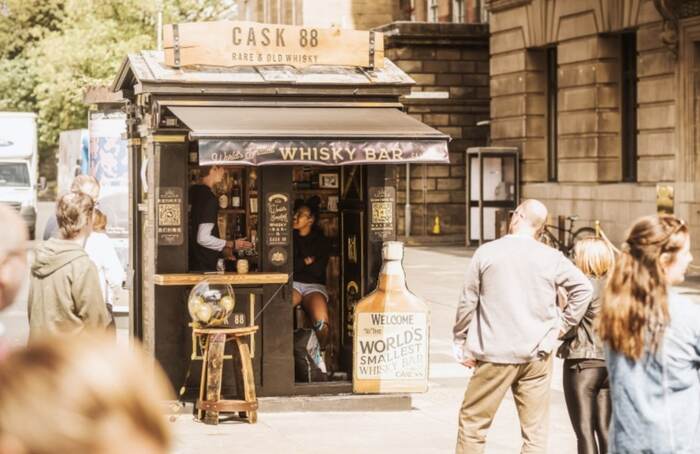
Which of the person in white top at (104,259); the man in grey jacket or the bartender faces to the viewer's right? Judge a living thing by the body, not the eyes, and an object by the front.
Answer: the bartender

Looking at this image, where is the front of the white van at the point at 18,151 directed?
toward the camera

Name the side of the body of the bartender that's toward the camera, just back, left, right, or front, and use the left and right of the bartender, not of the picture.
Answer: right

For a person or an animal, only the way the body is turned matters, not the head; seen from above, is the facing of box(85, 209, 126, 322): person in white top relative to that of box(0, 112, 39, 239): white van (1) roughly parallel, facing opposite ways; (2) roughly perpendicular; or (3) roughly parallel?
roughly parallel, facing opposite ways

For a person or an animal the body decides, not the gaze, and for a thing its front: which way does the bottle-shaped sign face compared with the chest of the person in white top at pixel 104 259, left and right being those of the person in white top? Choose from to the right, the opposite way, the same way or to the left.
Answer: the opposite way

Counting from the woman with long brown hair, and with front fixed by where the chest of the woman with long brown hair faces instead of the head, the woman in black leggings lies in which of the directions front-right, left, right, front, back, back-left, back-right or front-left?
front-left

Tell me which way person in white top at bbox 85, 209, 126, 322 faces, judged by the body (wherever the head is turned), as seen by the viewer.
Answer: away from the camera

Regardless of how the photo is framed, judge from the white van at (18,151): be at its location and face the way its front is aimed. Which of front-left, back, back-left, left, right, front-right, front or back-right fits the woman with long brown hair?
front

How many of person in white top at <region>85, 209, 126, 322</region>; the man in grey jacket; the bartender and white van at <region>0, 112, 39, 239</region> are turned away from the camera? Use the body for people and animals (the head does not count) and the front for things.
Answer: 2

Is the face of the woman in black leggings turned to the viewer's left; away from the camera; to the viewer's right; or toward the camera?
away from the camera

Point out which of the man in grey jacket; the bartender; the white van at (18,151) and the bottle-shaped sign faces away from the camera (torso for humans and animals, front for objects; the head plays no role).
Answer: the man in grey jacket

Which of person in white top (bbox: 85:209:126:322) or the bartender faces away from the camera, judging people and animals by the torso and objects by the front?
the person in white top

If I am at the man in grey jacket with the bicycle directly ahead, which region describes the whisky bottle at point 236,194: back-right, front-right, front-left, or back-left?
front-left

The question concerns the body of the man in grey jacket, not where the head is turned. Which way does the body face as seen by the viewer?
away from the camera
